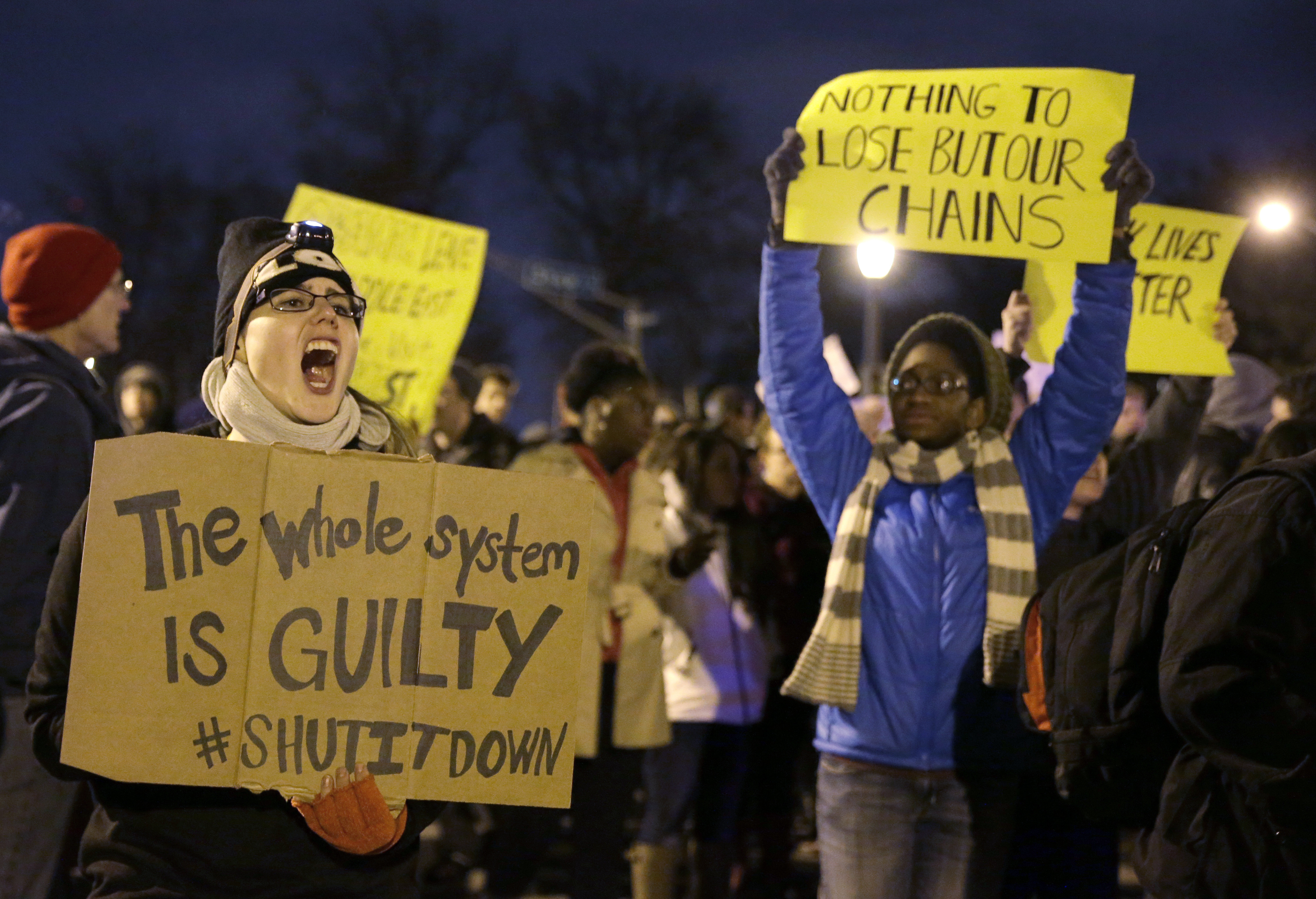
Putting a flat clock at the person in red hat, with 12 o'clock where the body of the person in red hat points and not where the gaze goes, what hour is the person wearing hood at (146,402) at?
The person wearing hood is roughly at 9 o'clock from the person in red hat.

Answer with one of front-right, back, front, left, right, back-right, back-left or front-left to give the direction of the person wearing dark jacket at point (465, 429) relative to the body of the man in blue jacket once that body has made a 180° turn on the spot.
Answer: front-left

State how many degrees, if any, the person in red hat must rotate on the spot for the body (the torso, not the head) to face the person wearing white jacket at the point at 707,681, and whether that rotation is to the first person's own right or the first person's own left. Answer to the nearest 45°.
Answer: approximately 45° to the first person's own left

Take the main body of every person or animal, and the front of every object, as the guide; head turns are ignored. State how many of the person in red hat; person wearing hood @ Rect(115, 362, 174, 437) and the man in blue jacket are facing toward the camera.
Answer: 2

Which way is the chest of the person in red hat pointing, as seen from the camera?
to the viewer's right

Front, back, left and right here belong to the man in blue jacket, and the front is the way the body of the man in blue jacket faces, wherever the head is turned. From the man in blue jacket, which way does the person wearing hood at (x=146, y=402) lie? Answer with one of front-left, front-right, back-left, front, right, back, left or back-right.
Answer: back-right

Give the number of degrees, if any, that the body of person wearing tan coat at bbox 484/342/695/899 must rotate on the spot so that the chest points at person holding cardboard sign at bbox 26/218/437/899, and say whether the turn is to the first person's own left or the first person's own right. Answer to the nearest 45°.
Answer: approximately 45° to the first person's own right

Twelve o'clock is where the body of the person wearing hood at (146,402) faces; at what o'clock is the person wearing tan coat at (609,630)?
the person wearing tan coat at (609,630) is roughly at 11 o'clock from the person wearing hood at (146,402).

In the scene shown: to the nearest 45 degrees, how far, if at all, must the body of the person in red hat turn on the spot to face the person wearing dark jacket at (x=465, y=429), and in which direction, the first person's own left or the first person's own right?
approximately 45° to the first person's own left

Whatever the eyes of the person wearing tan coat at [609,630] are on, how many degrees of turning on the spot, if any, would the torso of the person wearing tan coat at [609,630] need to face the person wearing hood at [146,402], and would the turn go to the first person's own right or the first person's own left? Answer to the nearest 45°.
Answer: approximately 180°
